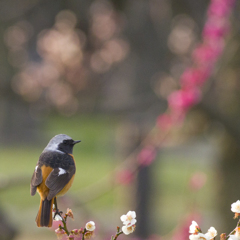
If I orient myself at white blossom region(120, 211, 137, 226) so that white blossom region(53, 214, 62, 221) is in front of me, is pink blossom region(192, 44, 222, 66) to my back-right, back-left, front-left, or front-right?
back-right

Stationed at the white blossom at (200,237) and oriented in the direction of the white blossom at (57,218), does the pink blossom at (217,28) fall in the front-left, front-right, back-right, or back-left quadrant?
back-right

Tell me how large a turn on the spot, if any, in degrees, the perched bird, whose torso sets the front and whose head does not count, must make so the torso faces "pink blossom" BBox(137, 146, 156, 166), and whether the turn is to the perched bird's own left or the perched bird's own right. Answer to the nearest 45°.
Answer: approximately 45° to the perched bird's own left
